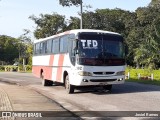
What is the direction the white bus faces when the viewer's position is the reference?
facing the viewer and to the right of the viewer
